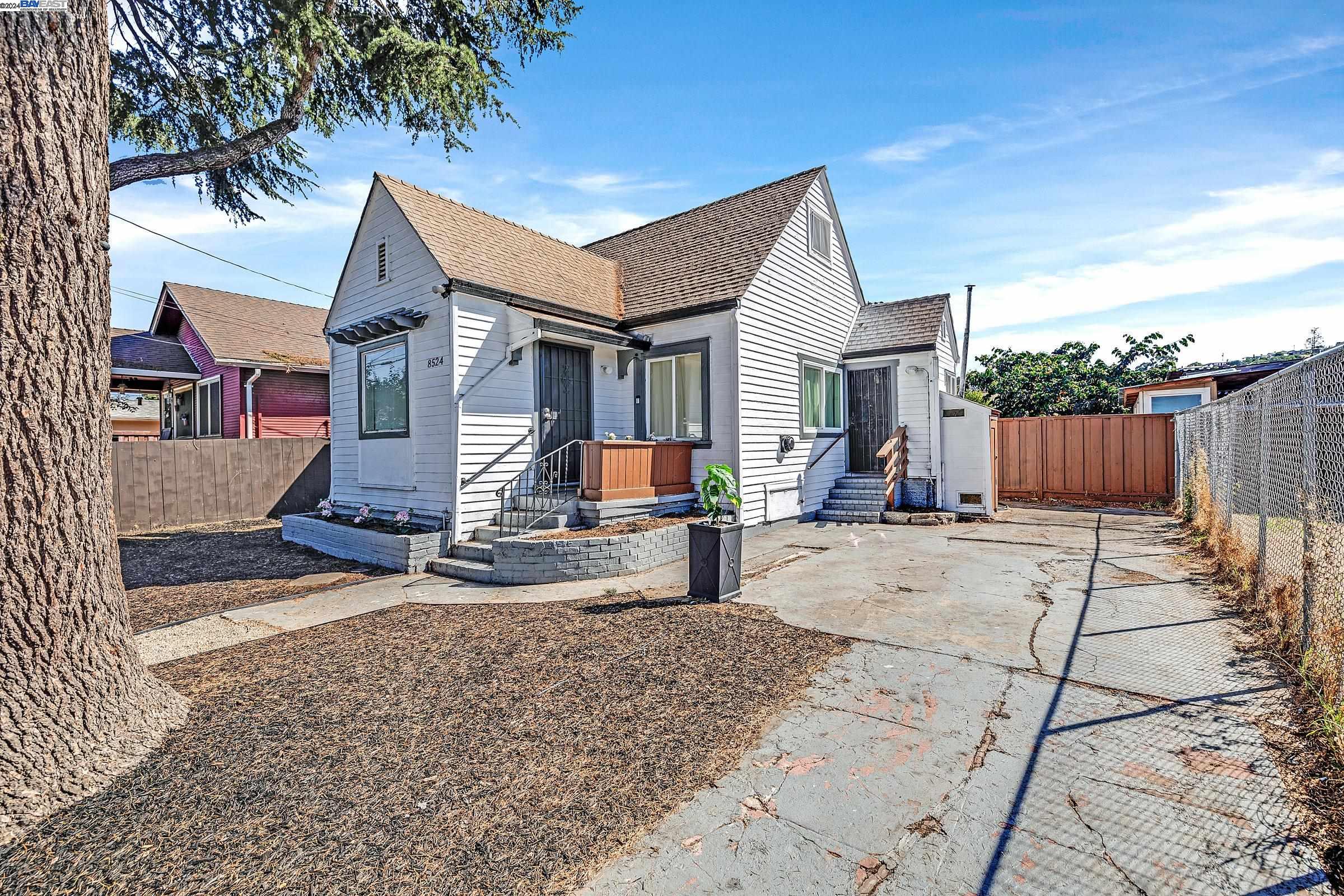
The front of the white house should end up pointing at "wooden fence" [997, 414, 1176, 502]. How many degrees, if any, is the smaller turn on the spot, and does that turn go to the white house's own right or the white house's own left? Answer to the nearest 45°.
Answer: approximately 135° to the white house's own left

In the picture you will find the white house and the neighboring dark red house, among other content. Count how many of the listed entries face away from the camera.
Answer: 0

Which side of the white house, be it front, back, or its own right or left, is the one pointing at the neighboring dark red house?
right

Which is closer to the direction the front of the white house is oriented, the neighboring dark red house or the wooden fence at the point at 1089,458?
the neighboring dark red house

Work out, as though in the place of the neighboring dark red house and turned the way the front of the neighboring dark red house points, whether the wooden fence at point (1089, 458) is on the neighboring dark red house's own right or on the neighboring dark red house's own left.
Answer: on the neighboring dark red house's own left

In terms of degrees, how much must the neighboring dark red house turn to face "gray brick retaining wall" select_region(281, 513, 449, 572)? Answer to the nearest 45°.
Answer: approximately 45° to its left

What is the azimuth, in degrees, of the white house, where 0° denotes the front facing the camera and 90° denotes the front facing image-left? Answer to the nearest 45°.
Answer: approximately 45°

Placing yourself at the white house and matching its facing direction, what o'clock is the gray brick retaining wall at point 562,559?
The gray brick retaining wall is roughly at 11 o'clock from the white house.

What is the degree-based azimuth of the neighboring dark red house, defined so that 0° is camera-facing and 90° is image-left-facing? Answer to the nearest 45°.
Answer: approximately 45°
